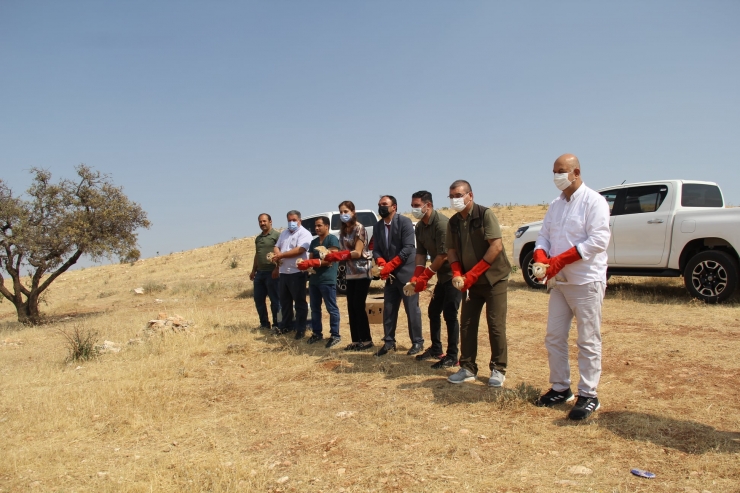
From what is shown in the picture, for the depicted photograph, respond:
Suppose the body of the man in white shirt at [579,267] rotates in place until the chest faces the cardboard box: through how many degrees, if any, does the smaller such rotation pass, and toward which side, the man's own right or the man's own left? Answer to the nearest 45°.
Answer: approximately 90° to the man's own right

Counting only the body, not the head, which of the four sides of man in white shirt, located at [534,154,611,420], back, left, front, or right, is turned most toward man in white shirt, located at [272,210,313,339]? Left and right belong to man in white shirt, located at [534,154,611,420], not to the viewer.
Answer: right

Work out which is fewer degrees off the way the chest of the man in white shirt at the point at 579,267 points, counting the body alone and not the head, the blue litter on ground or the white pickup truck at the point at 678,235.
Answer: the blue litter on ground

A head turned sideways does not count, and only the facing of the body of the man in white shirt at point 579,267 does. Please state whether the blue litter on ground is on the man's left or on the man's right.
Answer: on the man's left

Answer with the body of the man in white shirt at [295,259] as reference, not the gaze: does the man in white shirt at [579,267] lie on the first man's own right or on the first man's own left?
on the first man's own left

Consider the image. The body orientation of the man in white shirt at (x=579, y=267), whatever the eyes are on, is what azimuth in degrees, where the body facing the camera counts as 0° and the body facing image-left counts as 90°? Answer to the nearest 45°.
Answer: approximately 45°

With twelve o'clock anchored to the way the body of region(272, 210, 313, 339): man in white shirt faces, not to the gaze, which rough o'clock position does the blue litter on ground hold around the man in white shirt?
The blue litter on ground is roughly at 10 o'clock from the man in white shirt.
